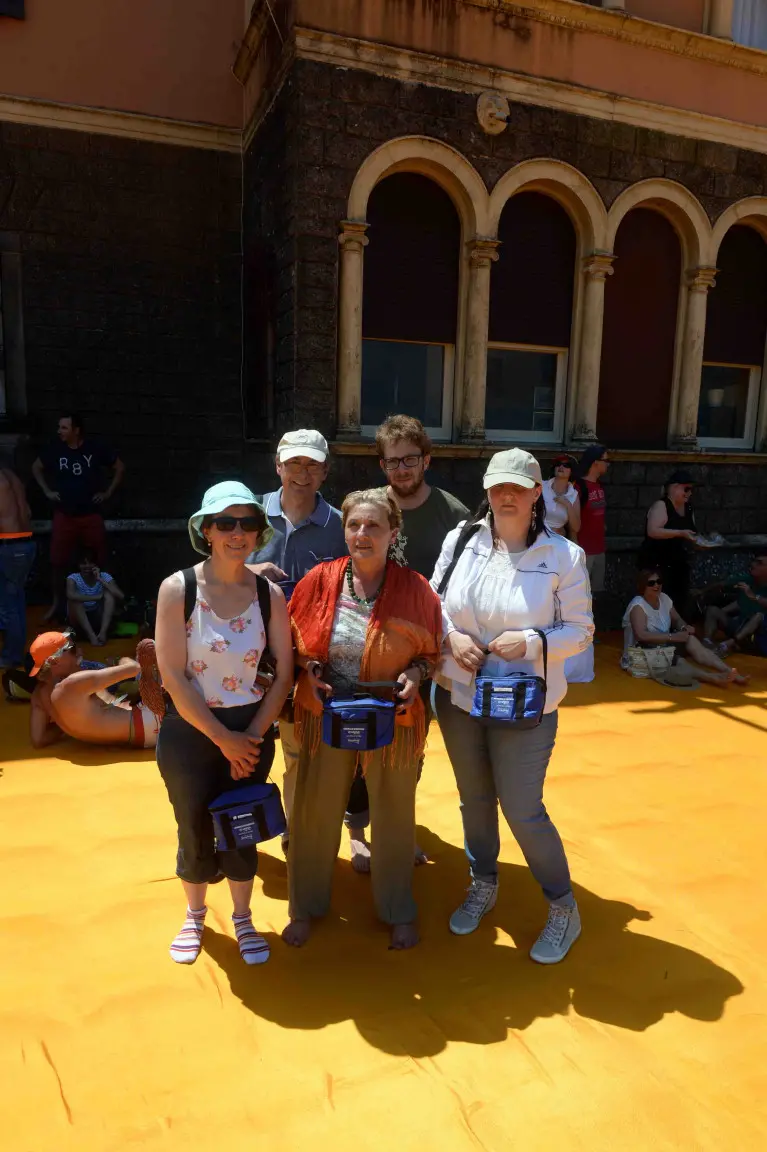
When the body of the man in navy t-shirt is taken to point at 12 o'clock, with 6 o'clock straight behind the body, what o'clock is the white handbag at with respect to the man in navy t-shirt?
The white handbag is roughly at 10 o'clock from the man in navy t-shirt.

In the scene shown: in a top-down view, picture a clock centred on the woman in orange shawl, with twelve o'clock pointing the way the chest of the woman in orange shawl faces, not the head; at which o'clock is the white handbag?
The white handbag is roughly at 7 o'clock from the woman in orange shawl.

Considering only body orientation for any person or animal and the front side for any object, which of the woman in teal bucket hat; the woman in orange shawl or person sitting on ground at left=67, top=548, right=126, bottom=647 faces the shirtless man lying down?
the person sitting on ground

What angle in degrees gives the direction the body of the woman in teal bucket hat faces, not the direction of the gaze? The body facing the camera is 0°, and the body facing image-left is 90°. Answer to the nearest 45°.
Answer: approximately 0°

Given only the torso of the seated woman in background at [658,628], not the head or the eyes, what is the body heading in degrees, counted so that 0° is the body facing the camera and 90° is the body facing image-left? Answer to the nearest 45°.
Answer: approximately 315°

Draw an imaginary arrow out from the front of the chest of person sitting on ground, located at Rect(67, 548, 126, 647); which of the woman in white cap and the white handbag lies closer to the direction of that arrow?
the woman in white cap

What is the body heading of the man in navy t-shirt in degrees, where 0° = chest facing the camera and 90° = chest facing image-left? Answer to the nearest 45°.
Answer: approximately 0°

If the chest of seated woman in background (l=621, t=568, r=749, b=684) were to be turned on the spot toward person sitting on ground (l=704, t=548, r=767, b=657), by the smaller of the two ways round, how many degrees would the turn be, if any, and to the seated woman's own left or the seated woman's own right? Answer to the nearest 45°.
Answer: approximately 90° to the seated woman's own left
